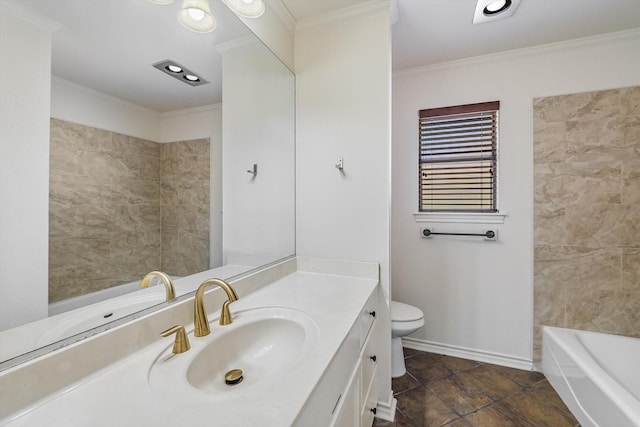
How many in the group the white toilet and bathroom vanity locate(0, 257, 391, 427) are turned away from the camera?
0

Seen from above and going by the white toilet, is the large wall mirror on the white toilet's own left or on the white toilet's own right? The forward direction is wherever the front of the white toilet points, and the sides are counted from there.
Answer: on the white toilet's own right

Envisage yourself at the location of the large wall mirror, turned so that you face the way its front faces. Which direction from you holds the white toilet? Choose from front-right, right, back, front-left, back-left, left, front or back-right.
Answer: front-left

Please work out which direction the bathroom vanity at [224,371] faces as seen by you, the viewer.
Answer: facing the viewer and to the right of the viewer

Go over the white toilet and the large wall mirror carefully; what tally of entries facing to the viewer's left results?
0

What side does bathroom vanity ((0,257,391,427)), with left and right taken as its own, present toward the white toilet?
left
